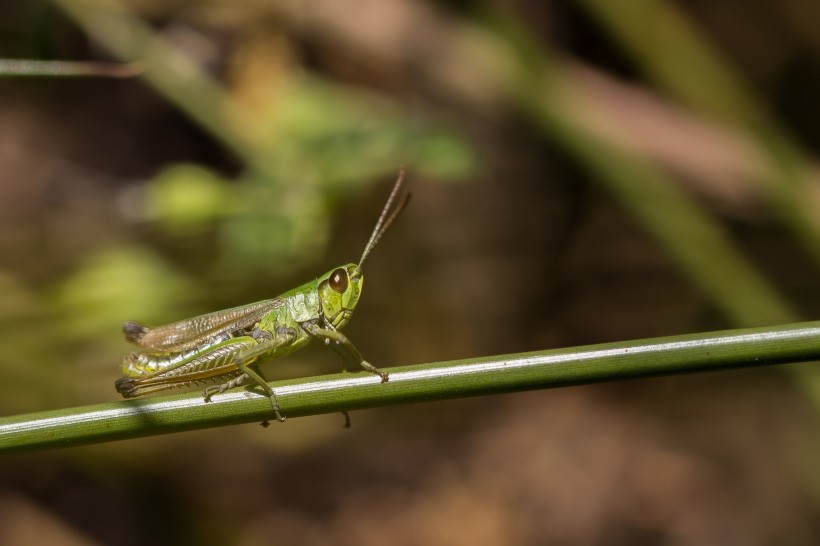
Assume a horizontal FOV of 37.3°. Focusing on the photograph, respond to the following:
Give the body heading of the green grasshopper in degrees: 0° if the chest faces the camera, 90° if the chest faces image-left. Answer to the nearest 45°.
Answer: approximately 270°

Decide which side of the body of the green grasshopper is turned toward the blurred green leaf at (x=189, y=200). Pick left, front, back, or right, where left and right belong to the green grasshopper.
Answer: left

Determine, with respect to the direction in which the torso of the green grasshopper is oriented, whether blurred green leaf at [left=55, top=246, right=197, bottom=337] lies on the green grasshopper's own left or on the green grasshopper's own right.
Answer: on the green grasshopper's own left
